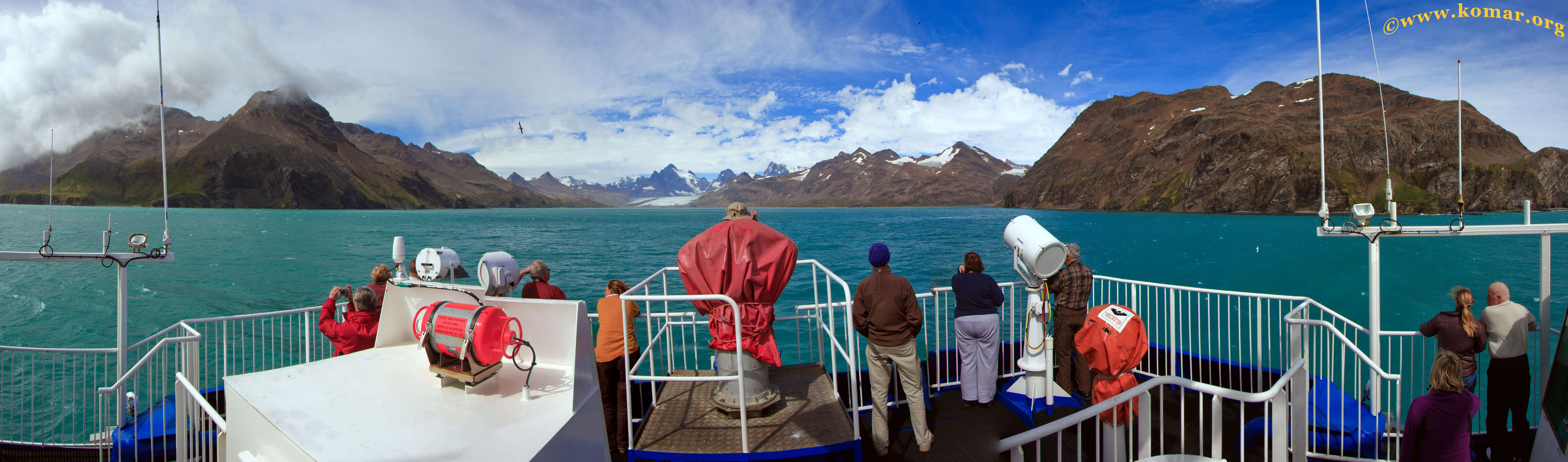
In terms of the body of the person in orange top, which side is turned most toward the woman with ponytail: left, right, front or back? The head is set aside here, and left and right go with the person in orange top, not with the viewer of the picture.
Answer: right

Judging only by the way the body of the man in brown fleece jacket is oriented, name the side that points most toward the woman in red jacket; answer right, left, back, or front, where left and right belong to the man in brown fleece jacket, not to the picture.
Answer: left

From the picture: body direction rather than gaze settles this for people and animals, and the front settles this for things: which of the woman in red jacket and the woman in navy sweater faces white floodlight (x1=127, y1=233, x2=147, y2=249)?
the woman in red jacket

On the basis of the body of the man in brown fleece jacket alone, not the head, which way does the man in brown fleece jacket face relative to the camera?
away from the camera

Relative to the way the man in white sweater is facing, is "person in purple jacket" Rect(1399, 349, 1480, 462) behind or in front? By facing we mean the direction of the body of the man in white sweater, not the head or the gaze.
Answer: behind

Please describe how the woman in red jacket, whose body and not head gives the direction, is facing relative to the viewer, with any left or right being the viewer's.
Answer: facing away from the viewer and to the left of the viewer

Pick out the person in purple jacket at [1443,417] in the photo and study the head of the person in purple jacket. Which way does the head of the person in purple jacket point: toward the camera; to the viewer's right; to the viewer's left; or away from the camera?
away from the camera

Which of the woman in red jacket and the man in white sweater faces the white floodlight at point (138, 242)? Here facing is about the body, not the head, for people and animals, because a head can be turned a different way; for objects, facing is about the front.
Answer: the woman in red jacket

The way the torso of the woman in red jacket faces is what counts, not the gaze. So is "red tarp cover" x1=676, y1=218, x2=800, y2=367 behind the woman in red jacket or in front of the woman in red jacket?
behind

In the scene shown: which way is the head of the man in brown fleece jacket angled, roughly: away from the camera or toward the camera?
away from the camera

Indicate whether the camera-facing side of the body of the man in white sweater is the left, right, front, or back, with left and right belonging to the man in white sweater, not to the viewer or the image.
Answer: back

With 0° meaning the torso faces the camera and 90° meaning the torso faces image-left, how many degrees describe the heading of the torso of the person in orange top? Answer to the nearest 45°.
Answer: approximately 180°

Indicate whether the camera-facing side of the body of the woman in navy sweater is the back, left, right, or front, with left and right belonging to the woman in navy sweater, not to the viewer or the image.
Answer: back

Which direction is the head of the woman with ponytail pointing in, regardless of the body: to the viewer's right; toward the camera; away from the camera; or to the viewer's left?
away from the camera
